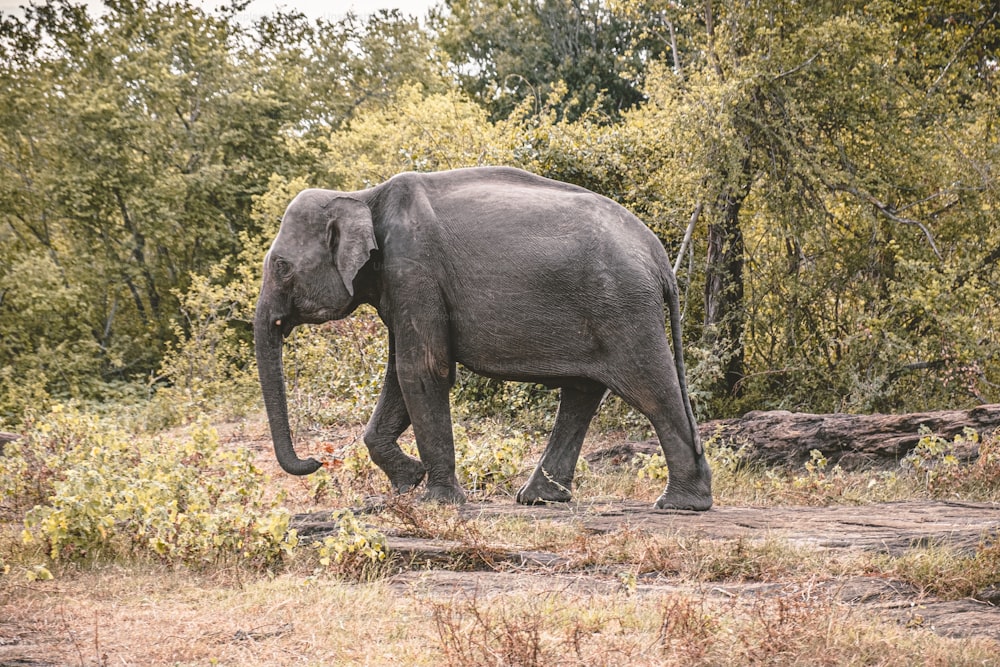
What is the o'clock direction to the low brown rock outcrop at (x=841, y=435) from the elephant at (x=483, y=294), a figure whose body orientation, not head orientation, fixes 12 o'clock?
The low brown rock outcrop is roughly at 5 o'clock from the elephant.

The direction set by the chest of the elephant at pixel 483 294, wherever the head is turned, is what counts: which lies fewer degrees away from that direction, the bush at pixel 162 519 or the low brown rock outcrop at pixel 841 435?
the bush

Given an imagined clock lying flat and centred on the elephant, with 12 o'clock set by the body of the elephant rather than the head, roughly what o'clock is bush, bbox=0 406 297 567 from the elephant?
The bush is roughly at 11 o'clock from the elephant.

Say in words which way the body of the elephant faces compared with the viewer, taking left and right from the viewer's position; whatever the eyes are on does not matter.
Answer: facing to the left of the viewer

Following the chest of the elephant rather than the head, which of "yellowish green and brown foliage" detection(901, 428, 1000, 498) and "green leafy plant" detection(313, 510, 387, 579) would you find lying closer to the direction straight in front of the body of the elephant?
the green leafy plant

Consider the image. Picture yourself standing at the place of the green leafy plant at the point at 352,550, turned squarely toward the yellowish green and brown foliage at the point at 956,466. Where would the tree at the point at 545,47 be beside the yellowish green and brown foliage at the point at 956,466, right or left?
left

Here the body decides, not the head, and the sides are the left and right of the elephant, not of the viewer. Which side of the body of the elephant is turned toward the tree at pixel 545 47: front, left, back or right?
right

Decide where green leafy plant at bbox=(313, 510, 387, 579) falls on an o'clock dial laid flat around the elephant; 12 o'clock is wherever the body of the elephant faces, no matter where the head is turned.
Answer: The green leafy plant is roughly at 10 o'clock from the elephant.

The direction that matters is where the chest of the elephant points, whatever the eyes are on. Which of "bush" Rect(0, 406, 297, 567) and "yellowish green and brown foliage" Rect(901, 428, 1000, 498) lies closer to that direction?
the bush

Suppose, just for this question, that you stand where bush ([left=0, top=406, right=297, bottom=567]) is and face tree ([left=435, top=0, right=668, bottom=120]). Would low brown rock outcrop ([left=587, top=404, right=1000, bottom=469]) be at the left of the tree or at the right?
right

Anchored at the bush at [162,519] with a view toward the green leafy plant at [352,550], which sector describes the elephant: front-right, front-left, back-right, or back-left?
front-left

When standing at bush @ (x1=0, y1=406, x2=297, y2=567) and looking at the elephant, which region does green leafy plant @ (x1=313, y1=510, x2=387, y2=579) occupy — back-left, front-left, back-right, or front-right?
front-right

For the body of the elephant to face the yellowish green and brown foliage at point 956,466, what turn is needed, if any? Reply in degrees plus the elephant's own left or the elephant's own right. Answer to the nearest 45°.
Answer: approximately 180°
